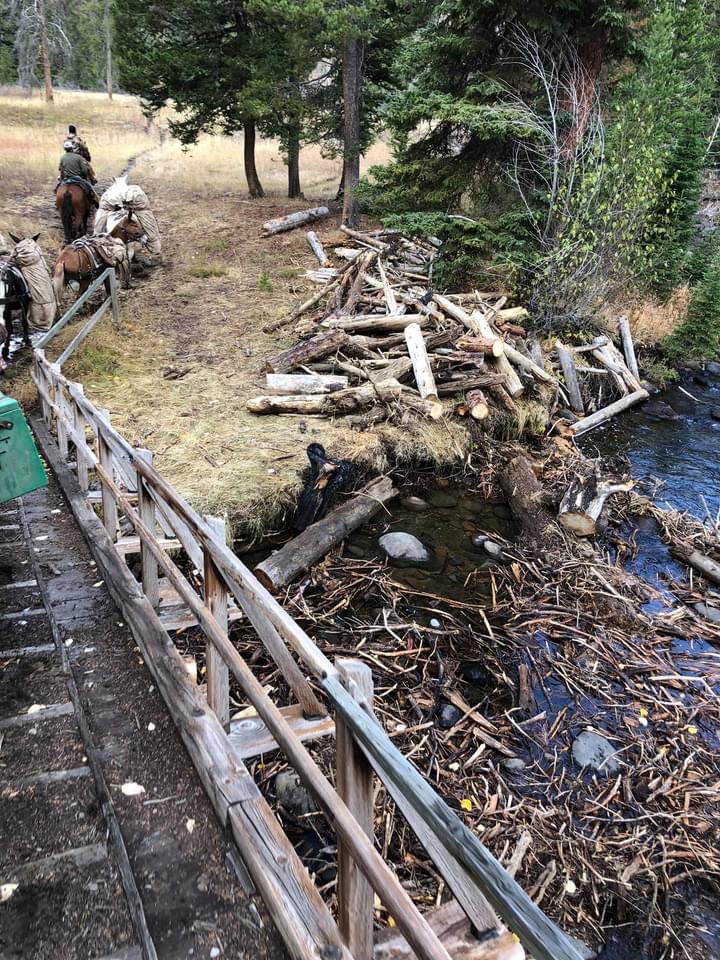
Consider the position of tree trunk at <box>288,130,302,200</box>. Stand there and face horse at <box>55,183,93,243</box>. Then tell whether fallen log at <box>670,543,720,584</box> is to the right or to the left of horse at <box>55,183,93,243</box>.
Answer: left

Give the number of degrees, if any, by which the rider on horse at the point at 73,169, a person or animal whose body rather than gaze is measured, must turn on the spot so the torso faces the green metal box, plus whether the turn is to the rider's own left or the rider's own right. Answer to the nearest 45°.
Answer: approximately 180°

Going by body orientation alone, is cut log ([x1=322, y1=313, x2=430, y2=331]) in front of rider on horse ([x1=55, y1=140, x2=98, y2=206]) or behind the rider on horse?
behind

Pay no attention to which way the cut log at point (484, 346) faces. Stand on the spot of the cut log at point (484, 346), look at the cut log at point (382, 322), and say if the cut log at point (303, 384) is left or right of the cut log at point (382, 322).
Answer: left

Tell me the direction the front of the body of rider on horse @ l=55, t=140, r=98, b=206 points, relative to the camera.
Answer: away from the camera

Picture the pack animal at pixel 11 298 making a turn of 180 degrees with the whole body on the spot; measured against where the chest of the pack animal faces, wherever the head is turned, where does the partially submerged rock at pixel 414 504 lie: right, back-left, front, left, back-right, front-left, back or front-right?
front-left

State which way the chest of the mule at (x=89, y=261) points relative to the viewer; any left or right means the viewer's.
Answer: facing away from the viewer and to the right of the viewer

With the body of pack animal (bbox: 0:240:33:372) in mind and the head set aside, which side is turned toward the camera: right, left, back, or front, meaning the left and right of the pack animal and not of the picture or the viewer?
back

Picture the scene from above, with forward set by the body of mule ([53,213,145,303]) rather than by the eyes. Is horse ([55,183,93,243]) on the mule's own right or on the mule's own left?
on the mule's own left

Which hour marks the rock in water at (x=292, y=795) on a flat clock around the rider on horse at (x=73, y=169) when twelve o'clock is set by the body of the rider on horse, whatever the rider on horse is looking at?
The rock in water is roughly at 6 o'clock from the rider on horse.

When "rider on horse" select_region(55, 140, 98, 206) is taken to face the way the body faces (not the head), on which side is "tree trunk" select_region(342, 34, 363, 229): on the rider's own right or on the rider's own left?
on the rider's own right

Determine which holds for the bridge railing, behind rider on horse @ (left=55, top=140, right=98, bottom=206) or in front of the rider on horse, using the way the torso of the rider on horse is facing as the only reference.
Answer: behind

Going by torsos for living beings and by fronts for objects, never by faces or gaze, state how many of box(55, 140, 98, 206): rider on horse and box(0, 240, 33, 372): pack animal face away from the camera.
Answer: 2

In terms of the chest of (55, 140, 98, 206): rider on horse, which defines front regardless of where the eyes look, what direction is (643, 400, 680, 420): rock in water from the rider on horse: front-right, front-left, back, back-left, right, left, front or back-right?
back-right

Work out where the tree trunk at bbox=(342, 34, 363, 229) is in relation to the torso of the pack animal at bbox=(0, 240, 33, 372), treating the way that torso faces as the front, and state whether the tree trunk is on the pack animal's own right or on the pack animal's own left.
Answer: on the pack animal's own right

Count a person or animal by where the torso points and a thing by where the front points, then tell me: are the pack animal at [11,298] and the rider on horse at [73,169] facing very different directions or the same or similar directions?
same or similar directions
